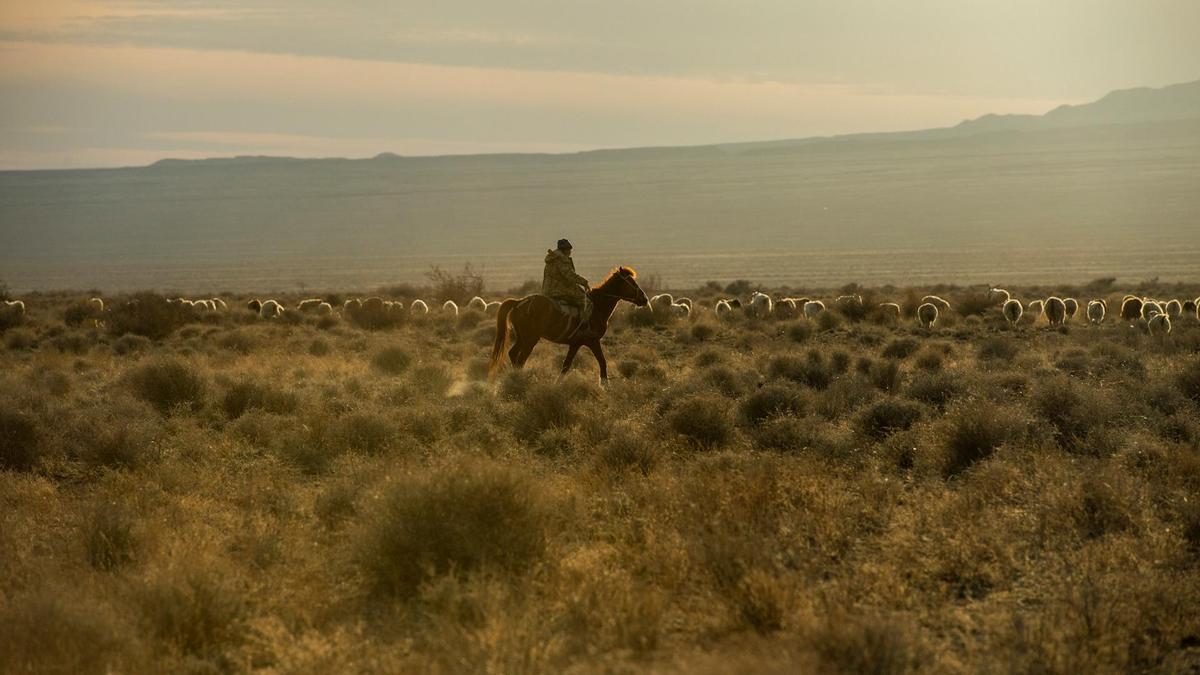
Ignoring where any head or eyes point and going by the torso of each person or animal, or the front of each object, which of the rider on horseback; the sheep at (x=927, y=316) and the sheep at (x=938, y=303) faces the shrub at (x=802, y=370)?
the rider on horseback

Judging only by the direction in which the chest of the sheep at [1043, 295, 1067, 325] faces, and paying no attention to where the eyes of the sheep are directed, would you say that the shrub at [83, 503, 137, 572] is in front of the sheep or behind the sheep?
behind

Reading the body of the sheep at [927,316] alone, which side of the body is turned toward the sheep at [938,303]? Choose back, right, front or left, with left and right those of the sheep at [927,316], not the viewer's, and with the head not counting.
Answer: front

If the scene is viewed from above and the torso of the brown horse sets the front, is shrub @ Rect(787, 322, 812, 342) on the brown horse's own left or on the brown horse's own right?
on the brown horse's own left

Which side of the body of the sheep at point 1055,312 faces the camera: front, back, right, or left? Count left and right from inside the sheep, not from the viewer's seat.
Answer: back

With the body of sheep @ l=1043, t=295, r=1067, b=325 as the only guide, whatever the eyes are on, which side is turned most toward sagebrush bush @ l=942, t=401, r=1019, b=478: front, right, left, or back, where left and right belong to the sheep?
back

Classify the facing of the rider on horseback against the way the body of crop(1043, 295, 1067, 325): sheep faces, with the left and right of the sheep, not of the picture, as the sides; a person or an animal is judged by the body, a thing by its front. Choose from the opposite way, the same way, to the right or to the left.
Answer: to the right

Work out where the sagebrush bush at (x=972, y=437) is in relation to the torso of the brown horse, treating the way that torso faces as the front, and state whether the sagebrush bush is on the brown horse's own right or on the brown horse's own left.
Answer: on the brown horse's own right

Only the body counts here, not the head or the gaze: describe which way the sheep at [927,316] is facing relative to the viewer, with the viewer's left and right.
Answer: facing away from the viewer

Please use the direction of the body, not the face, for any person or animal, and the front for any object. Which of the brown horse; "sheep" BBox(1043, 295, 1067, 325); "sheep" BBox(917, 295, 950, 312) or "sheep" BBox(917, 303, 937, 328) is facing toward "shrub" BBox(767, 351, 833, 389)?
the brown horse

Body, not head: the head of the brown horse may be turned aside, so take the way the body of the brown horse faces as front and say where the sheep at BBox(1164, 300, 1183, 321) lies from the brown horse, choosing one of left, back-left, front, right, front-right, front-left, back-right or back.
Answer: front-left

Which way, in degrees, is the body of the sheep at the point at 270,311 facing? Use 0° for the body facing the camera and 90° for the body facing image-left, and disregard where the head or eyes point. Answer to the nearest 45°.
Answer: approximately 270°

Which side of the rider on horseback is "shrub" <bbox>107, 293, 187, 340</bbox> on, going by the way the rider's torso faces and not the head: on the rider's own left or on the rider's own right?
on the rider's own left

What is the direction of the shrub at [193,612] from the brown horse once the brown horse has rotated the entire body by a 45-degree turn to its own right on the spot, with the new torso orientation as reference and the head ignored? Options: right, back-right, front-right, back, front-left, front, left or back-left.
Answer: front-right

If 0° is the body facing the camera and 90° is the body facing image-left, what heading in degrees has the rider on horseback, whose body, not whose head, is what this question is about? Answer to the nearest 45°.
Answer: approximately 270°

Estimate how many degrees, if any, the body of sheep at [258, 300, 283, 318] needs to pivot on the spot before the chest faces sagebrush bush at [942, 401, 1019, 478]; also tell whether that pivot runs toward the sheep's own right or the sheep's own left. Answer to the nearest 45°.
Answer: approximately 90° to the sheep's own right

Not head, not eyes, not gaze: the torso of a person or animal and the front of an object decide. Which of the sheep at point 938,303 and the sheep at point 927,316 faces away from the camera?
the sheep at point 927,316

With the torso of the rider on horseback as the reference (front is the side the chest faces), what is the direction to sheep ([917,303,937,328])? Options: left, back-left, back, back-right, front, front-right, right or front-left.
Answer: front-left

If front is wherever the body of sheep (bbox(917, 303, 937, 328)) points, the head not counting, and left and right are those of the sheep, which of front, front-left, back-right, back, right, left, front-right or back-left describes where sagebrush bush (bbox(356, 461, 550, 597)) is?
back
